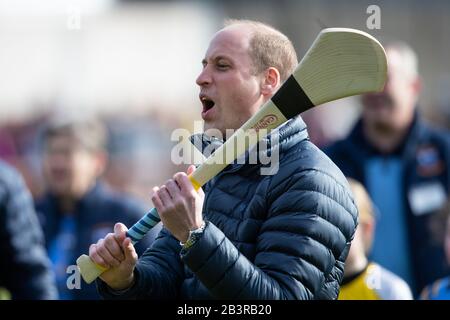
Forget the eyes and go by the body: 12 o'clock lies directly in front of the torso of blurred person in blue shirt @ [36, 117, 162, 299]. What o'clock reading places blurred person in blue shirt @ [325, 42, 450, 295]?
blurred person in blue shirt @ [325, 42, 450, 295] is roughly at 8 o'clock from blurred person in blue shirt @ [36, 117, 162, 299].

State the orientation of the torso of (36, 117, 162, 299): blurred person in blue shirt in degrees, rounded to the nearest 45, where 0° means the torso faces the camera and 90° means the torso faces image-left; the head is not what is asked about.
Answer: approximately 45°

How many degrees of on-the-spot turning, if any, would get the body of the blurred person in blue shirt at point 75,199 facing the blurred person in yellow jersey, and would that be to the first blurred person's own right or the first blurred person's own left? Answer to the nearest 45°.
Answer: approximately 90° to the first blurred person's own left

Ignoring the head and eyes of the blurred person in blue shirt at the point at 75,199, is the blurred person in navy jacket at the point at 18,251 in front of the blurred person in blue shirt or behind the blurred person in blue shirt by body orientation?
in front

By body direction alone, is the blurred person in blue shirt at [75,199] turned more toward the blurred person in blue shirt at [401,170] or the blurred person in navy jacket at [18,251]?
the blurred person in navy jacket

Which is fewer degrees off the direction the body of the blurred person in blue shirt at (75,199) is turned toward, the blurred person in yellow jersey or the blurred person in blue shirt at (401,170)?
the blurred person in yellow jersey
